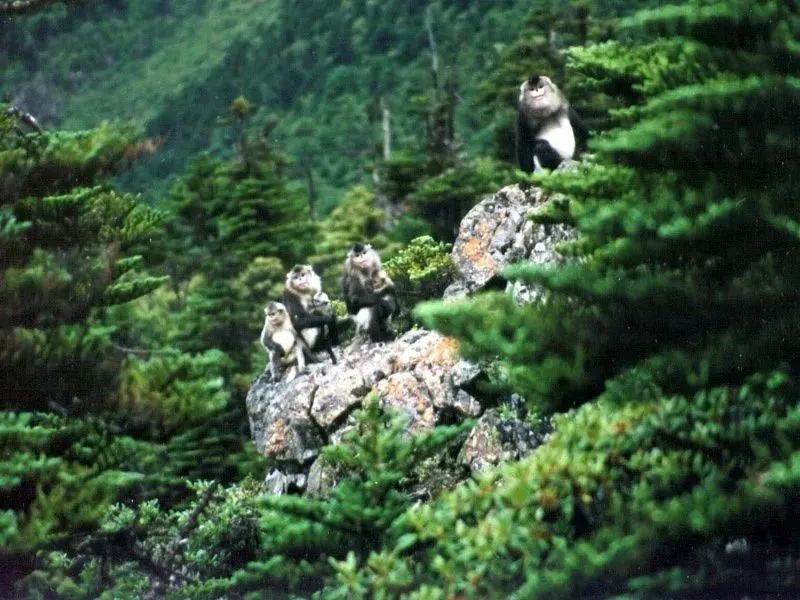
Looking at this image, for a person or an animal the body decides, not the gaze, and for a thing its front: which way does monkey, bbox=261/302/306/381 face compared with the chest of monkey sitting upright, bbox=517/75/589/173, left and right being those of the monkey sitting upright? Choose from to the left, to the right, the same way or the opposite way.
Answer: the same way

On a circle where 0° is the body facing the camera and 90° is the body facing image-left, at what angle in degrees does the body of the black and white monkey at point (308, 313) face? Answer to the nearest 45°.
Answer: approximately 315°

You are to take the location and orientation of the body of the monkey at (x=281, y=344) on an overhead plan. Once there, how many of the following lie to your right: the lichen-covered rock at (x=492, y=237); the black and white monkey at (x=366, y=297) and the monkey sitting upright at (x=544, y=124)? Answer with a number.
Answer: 0

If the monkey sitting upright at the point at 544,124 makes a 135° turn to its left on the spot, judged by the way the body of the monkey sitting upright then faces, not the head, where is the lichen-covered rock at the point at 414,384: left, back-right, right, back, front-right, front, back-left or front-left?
back

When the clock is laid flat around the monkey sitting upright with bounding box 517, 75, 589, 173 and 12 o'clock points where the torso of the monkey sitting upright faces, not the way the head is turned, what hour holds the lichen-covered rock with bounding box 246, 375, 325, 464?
The lichen-covered rock is roughly at 2 o'clock from the monkey sitting upright.

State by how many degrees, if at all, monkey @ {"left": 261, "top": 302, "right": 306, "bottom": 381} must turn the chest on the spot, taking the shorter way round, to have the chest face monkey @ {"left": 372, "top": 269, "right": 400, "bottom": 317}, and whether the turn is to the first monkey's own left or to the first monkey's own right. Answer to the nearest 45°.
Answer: approximately 45° to the first monkey's own left

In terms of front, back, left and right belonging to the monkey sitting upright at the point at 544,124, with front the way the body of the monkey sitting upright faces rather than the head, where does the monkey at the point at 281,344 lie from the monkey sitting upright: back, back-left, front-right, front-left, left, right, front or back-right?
right

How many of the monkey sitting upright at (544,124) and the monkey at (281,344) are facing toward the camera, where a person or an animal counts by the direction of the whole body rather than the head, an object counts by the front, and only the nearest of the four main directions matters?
2

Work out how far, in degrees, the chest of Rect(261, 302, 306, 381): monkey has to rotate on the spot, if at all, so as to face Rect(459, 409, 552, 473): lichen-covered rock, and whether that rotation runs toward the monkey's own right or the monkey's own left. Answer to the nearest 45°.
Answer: approximately 45° to the monkey's own left

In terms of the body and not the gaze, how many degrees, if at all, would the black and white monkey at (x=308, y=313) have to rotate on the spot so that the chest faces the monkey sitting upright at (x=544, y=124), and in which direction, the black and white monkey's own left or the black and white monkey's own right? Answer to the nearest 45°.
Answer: approximately 45° to the black and white monkey's own left

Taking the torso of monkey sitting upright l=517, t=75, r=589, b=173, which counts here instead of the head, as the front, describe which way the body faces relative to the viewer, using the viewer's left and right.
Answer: facing the viewer
